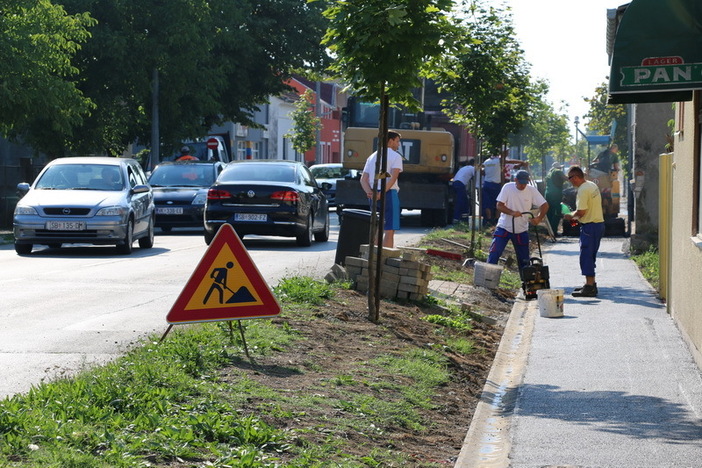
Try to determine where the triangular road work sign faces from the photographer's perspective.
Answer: facing the viewer

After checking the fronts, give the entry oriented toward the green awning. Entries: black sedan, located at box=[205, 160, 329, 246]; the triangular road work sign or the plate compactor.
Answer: the plate compactor

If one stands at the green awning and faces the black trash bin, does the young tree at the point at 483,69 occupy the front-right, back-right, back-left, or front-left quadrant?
front-right

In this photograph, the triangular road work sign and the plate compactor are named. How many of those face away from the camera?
0

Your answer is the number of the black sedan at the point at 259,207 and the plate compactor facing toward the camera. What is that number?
1

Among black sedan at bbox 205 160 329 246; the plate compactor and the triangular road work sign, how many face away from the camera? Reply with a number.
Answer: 1

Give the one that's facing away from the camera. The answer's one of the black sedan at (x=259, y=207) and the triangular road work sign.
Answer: the black sedan

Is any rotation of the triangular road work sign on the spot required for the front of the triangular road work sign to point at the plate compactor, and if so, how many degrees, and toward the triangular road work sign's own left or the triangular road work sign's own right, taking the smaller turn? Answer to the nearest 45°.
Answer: approximately 135° to the triangular road work sign's own left

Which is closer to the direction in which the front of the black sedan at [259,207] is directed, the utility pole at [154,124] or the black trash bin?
the utility pole

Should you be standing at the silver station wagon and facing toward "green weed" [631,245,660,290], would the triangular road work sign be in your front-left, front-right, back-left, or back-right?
front-right

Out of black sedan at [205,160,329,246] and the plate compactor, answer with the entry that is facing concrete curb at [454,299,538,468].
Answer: the plate compactor

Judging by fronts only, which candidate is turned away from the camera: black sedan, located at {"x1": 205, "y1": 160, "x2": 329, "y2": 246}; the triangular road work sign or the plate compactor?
the black sedan

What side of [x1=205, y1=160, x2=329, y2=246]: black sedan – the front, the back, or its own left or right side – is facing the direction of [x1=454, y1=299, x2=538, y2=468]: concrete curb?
back

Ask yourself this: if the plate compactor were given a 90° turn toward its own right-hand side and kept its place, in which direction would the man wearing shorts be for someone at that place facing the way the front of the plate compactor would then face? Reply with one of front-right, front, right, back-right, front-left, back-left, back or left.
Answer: front

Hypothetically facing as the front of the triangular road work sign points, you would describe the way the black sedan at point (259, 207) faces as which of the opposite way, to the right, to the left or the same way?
the opposite way

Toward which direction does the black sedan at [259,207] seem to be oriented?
away from the camera
